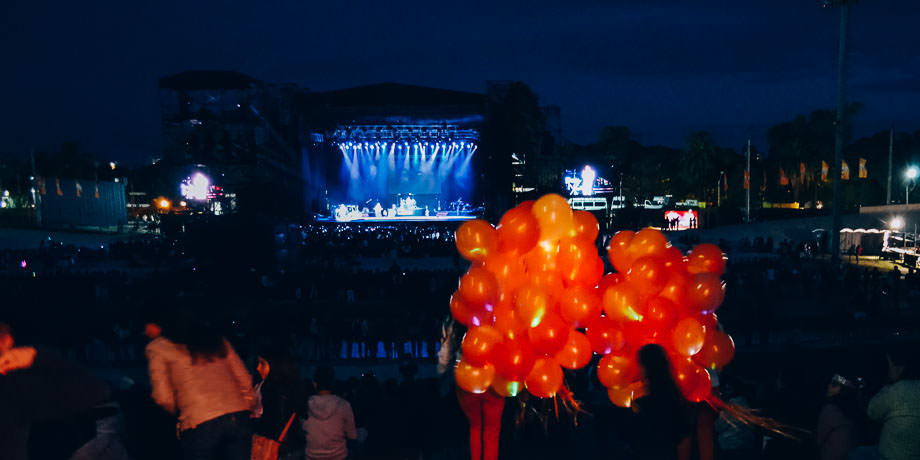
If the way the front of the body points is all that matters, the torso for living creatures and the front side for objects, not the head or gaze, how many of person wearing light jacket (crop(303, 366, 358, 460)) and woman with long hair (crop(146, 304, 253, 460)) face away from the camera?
2

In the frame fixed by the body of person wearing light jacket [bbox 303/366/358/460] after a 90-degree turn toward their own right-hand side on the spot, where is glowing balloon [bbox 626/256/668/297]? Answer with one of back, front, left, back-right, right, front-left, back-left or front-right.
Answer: front

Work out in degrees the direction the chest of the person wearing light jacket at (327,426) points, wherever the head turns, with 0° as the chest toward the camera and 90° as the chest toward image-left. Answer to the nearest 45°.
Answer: approximately 180°

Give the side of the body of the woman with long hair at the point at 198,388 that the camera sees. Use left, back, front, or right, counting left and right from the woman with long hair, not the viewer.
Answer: back

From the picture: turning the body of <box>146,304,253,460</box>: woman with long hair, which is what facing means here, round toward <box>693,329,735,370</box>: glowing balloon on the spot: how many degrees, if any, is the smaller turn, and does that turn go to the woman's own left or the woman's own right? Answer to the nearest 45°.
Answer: approximately 90° to the woman's own right

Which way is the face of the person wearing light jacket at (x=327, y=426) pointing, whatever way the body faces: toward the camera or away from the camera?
away from the camera

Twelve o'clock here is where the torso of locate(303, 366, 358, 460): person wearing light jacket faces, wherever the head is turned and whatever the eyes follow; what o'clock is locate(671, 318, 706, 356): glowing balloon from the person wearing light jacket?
The glowing balloon is roughly at 3 o'clock from the person wearing light jacket.

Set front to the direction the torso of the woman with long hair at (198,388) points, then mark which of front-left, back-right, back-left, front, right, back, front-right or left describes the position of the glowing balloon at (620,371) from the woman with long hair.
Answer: right

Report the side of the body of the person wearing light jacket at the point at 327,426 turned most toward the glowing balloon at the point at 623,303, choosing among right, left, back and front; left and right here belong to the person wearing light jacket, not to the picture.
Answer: right
